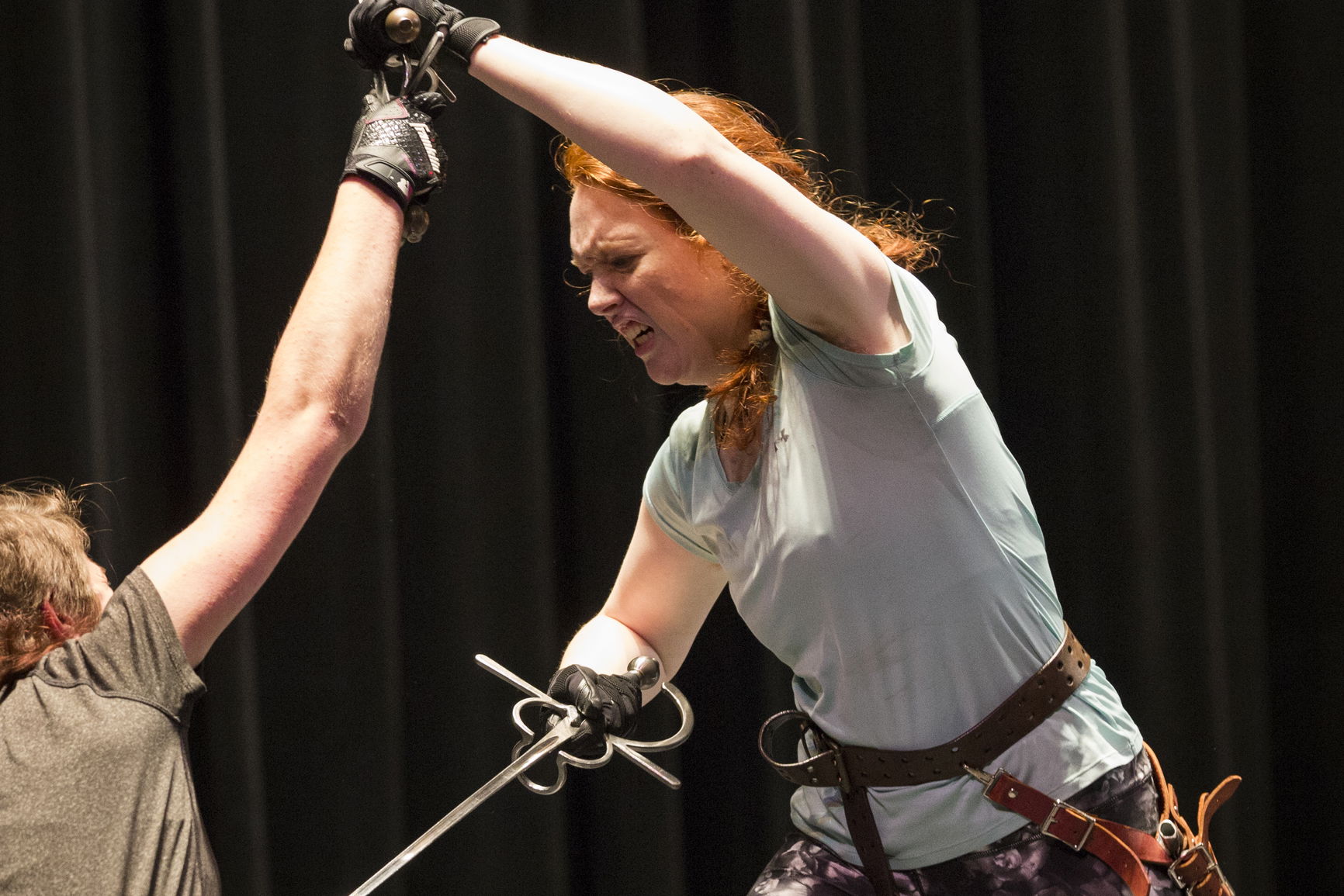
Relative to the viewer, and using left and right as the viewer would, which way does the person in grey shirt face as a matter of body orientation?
facing away from the viewer and to the right of the viewer

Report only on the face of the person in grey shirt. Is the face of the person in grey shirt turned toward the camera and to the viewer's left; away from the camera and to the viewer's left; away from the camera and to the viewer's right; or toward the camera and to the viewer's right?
away from the camera and to the viewer's right

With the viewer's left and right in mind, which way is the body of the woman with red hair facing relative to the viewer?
facing the viewer and to the left of the viewer

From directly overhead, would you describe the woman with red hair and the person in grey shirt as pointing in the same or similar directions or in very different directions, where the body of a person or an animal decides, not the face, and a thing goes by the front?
very different directions
